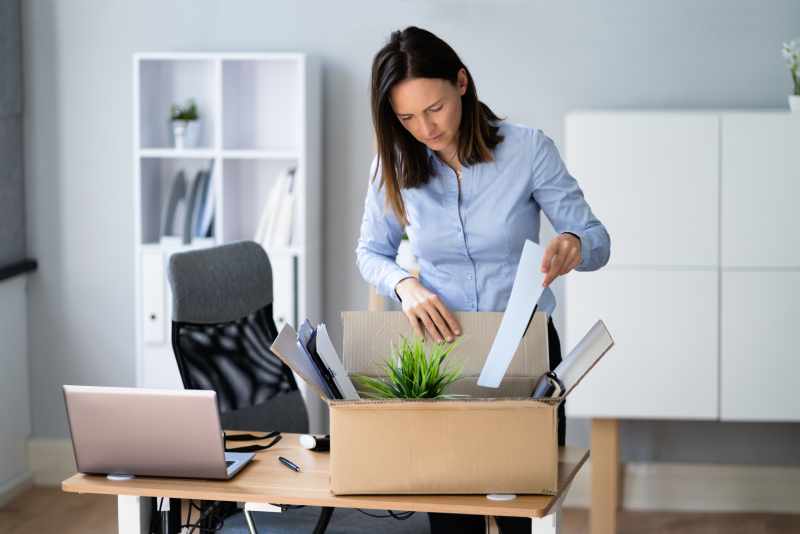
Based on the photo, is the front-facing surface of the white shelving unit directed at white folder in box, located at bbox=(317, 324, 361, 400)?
yes

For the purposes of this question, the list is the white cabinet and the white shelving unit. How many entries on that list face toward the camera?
2

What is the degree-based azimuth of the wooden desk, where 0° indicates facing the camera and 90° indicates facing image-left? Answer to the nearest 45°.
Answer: approximately 180°

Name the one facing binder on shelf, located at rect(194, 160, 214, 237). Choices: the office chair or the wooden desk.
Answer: the wooden desk

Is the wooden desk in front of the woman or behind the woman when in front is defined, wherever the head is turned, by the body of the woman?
in front

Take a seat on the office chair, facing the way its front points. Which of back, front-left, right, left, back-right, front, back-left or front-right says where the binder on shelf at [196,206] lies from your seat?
back-left

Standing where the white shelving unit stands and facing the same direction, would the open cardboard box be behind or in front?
in front

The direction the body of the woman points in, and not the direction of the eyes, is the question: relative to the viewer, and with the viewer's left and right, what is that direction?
facing the viewer

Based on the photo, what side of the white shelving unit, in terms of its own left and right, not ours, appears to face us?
front

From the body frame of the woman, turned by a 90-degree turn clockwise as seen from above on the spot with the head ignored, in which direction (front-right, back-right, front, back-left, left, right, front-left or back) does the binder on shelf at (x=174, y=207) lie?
front-right

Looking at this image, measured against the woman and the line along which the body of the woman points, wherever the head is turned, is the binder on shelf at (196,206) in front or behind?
behind

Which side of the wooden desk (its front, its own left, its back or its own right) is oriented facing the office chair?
front

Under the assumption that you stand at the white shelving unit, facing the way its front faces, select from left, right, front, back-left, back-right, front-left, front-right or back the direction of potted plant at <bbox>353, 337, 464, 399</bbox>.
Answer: front

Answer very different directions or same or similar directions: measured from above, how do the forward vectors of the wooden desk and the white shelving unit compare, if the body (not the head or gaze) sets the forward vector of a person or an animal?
very different directions
